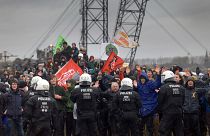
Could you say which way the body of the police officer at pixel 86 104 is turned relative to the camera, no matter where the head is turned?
away from the camera

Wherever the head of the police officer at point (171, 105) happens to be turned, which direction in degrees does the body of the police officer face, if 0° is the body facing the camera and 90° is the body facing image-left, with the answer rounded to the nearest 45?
approximately 135°

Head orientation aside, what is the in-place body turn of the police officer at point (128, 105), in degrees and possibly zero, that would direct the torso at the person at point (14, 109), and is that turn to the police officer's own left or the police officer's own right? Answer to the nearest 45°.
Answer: approximately 90° to the police officer's own left

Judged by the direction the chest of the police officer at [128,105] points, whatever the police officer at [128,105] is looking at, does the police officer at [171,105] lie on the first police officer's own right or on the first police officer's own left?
on the first police officer's own right

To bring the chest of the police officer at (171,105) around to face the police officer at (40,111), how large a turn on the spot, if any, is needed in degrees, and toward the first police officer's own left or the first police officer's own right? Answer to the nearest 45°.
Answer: approximately 90° to the first police officer's own left

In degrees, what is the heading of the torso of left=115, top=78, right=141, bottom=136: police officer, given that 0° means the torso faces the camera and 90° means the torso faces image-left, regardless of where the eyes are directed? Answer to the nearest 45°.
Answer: approximately 180°
